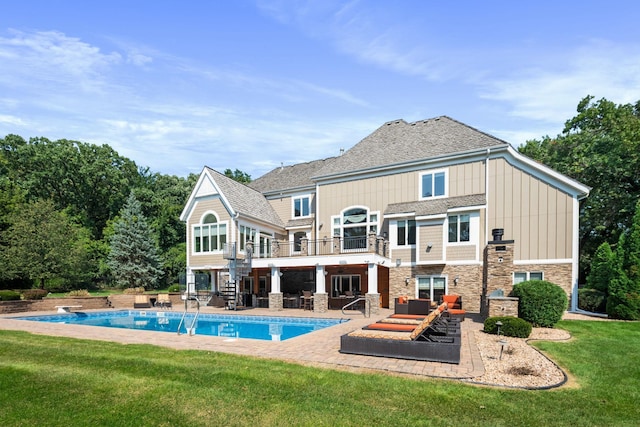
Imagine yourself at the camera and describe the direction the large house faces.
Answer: facing away from the viewer and to the right of the viewer

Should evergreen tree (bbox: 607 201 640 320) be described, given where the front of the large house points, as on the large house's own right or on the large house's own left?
on the large house's own right

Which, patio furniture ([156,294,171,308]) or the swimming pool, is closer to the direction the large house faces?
the swimming pool

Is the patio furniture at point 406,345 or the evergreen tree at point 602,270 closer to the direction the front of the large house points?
the evergreen tree

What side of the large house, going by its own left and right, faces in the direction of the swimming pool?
back

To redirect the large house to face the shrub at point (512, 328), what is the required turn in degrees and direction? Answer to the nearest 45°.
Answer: approximately 135° to its right
